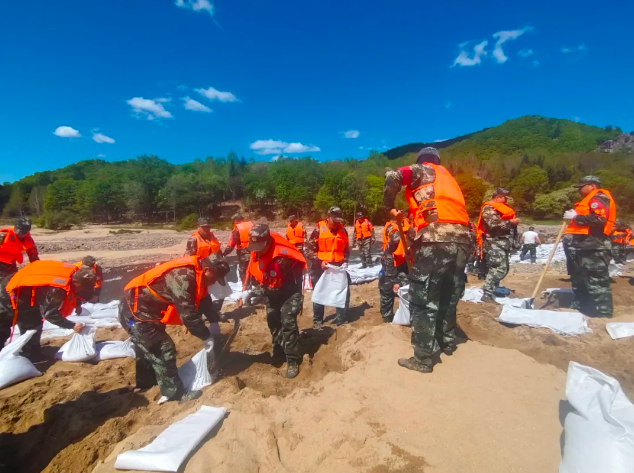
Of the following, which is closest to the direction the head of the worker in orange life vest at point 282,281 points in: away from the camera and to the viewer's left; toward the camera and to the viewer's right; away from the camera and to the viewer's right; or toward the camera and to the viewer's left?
toward the camera and to the viewer's left

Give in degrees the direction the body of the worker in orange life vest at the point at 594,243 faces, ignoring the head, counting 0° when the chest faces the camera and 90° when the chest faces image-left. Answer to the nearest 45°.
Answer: approximately 90°

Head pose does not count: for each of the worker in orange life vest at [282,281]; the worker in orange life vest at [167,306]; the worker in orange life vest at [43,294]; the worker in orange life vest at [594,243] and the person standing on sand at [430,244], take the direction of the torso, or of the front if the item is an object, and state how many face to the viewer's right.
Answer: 2

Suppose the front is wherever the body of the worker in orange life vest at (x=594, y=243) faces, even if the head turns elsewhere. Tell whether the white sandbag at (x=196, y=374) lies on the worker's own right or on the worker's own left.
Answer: on the worker's own left

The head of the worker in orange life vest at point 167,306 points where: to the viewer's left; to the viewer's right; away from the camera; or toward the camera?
to the viewer's right

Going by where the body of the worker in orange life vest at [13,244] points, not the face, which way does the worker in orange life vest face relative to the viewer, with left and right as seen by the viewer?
facing the viewer and to the right of the viewer

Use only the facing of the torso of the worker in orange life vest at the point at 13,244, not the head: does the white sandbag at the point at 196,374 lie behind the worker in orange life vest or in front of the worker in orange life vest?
in front

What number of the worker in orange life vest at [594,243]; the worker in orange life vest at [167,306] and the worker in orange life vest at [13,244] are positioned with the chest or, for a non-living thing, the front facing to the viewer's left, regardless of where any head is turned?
1

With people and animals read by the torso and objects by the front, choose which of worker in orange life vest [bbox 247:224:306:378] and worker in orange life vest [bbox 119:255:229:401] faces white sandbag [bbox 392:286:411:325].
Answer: worker in orange life vest [bbox 119:255:229:401]

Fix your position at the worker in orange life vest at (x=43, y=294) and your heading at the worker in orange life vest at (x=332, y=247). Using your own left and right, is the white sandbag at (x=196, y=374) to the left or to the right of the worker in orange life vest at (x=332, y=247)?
right

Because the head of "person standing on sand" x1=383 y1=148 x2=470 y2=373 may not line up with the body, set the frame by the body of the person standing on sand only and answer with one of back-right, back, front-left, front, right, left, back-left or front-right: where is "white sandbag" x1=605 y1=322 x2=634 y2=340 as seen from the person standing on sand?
right

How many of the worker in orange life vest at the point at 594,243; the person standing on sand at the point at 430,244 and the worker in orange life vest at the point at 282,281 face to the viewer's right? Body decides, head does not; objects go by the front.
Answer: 0

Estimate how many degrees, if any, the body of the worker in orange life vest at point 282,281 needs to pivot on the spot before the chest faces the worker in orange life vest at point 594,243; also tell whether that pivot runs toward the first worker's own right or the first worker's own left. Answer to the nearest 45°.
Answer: approximately 135° to the first worker's own left

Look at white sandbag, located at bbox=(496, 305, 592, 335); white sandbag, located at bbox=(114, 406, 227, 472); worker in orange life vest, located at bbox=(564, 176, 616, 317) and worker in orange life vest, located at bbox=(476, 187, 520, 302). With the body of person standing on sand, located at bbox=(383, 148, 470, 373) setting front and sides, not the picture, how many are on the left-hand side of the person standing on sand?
1

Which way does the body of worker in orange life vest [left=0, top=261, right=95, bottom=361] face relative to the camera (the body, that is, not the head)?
to the viewer's right

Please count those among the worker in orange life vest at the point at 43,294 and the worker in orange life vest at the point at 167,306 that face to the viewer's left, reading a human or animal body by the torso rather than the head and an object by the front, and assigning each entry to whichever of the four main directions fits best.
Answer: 0

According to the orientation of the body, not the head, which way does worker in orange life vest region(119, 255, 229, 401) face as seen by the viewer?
to the viewer's right
